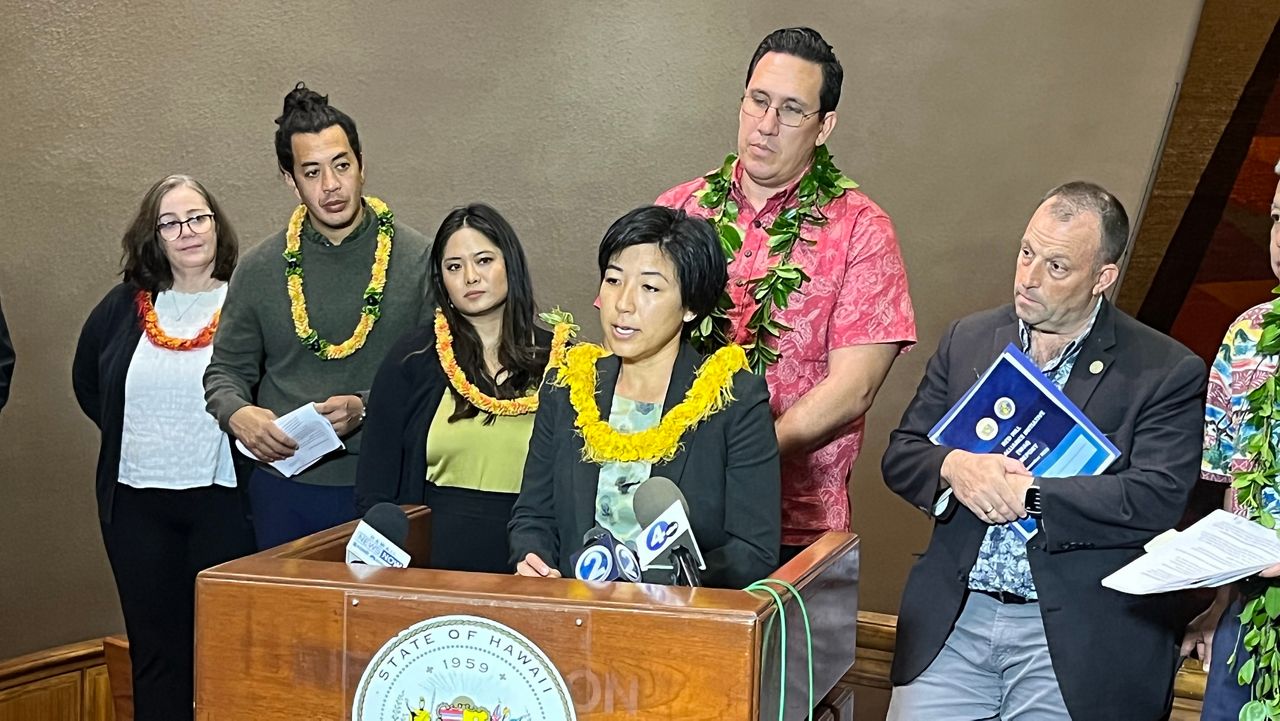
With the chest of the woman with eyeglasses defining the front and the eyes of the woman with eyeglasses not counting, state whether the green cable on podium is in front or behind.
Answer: in front

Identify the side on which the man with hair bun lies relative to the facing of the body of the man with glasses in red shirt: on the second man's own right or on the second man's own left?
on the second man's own right

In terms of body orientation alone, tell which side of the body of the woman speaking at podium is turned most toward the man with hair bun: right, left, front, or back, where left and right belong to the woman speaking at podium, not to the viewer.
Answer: right

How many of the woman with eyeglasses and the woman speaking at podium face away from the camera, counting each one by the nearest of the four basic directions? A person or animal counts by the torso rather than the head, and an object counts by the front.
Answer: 0

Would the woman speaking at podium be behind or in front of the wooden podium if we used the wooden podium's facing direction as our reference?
behind

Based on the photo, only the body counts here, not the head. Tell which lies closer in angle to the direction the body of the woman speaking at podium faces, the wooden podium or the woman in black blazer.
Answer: the wooden podium

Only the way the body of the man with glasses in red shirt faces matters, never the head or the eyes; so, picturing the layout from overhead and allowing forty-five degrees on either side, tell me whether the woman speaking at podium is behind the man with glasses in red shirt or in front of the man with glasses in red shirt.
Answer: in front

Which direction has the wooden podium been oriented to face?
toward the camera

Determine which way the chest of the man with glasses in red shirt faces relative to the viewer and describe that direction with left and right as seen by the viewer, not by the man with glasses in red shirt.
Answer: facing the viewer and to the left of the viewer

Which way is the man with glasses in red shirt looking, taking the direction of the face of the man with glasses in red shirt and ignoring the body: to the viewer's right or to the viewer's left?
to the viewer's left

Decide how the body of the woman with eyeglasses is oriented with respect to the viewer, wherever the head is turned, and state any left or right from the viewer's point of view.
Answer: facing the viewer and to the right of the viewer

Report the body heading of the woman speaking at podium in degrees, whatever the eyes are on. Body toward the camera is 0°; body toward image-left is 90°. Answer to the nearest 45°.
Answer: approximately 45°
